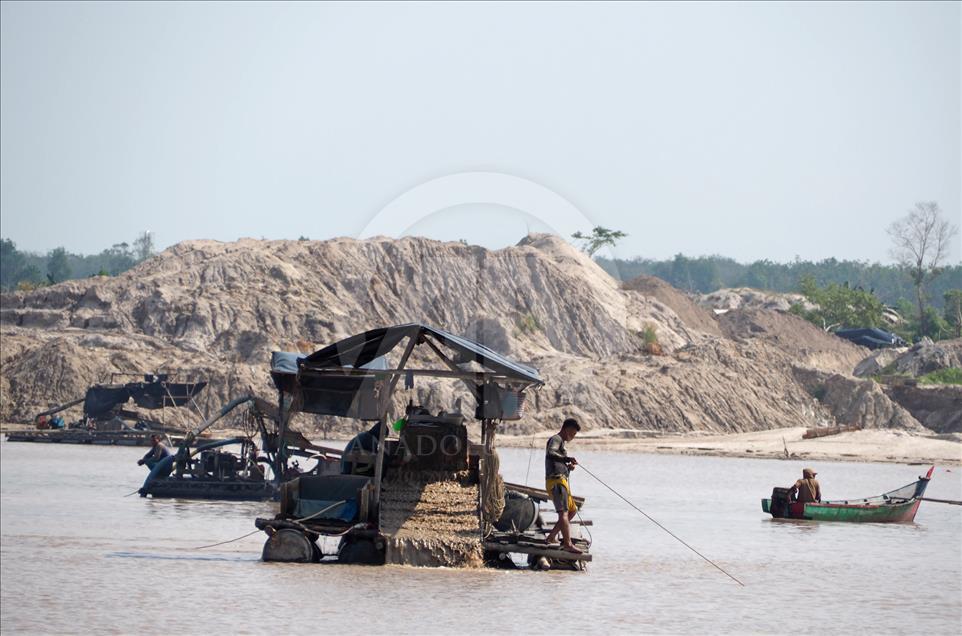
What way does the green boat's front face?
to the viewer's right

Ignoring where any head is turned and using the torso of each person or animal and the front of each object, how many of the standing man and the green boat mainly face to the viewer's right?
2

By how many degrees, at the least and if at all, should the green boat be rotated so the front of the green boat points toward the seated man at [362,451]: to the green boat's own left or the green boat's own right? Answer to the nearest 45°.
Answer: approximately 135° to the green boat's own right

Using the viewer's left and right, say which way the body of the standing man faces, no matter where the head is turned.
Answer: facing to the right of the viewer

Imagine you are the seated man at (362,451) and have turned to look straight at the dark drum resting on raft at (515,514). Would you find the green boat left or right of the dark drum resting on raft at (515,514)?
left

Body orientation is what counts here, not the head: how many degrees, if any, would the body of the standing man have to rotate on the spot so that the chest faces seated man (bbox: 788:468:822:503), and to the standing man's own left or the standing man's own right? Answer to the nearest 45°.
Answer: approximately 45° to the standing man's own left

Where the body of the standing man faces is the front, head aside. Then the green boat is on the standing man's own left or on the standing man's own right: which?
on the standing man's own left

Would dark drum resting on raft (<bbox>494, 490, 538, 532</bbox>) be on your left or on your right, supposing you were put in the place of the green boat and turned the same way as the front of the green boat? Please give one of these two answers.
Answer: on your right

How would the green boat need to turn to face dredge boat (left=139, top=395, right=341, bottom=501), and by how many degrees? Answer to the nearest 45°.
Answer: approximately 180°
